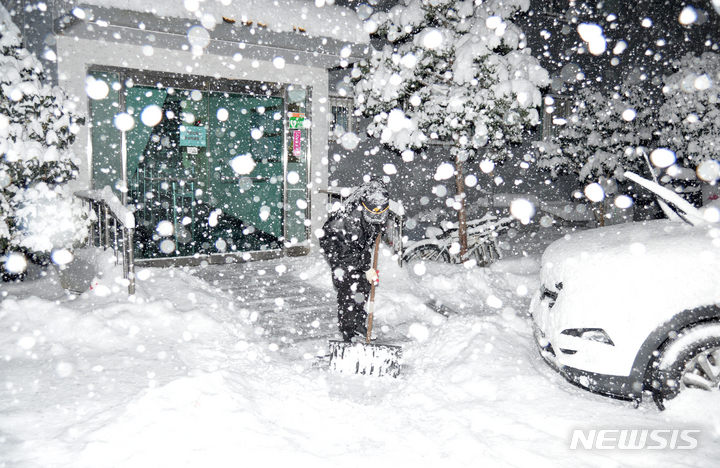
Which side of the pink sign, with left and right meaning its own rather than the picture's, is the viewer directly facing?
front

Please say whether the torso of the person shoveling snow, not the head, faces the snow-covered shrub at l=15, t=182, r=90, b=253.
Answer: no

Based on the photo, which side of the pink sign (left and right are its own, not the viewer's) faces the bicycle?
left

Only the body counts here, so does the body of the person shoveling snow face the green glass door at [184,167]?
no

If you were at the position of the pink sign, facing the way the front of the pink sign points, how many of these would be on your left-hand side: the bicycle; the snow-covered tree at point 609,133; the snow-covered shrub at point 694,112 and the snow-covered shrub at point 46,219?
3

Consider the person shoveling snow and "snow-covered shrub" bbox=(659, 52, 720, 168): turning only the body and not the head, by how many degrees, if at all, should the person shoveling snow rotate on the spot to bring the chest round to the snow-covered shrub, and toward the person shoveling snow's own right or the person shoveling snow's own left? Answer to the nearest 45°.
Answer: approximately 90° to the person shoveling snow's own left

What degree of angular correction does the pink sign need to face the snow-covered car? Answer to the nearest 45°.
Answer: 0° — it already faces it
